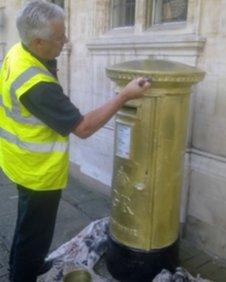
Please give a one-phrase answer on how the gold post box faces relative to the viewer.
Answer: facing the viewer and to the left of the viewer

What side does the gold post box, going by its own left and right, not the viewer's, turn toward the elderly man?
front
